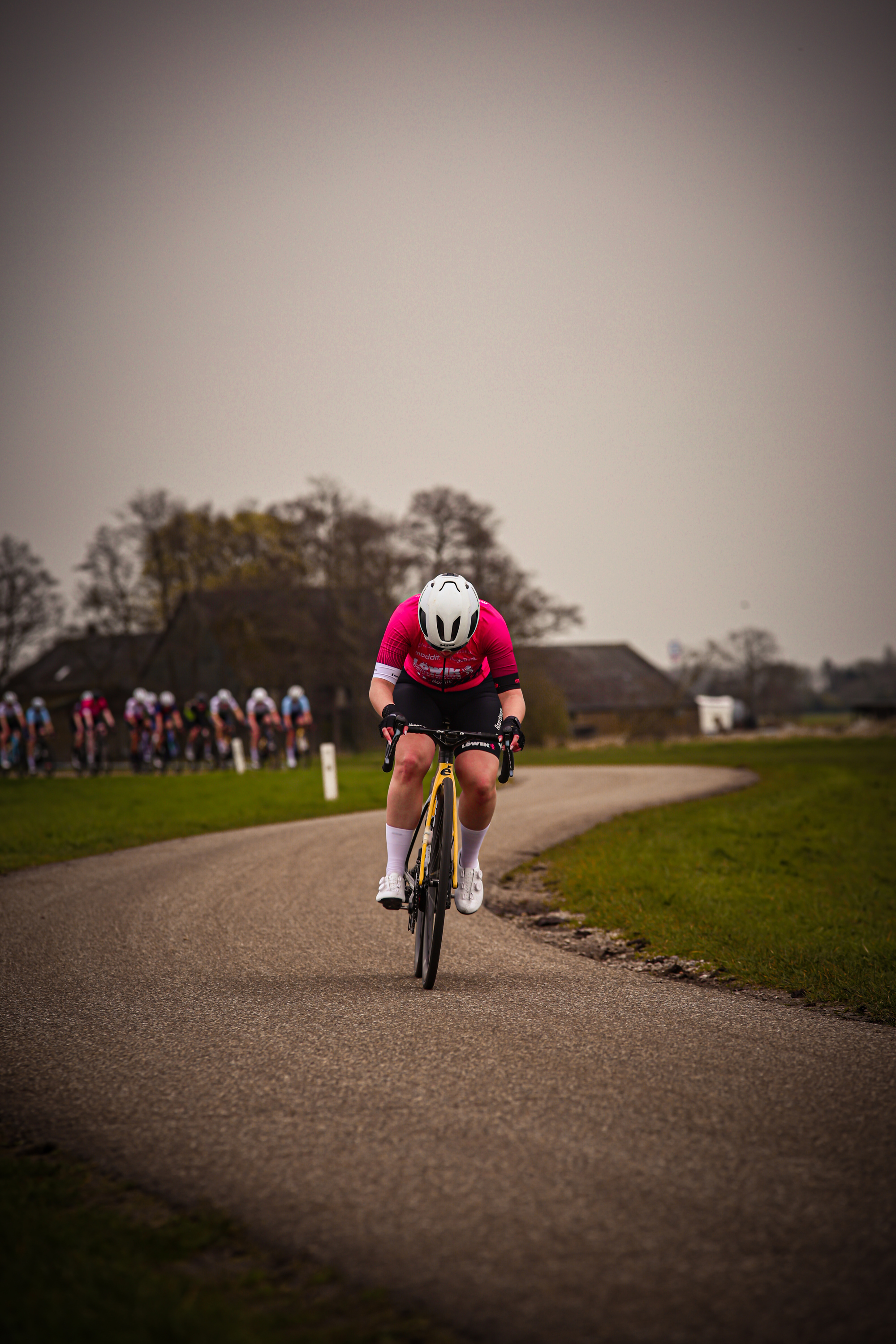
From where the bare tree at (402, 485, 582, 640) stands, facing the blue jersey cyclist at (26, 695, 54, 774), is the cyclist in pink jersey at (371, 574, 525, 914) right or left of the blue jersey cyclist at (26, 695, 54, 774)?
left

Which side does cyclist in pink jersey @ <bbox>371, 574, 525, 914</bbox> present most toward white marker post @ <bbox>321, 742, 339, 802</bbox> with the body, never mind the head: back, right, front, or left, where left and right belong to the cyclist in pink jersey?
back

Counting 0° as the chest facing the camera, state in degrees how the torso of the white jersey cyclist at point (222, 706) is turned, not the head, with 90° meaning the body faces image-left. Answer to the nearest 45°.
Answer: approximately 315°

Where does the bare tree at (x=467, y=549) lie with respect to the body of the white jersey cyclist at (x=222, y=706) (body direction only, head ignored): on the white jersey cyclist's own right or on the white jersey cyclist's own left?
on the white jersey cyclist's own left

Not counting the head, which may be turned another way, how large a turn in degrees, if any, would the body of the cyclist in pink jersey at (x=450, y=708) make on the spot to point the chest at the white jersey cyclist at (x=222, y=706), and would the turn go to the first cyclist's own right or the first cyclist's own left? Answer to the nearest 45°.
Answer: approximately 180°

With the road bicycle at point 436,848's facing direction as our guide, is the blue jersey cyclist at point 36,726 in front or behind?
behind

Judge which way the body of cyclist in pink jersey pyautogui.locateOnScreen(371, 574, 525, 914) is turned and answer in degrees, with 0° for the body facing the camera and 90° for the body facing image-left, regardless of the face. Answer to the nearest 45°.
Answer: approximately 0°

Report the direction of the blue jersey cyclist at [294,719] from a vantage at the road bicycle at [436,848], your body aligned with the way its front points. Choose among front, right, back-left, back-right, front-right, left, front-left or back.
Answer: back

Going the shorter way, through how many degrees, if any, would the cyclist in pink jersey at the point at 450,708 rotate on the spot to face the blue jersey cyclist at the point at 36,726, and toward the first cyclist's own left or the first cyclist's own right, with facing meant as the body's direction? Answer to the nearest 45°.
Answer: approximately 135° to the first cyclist's own right

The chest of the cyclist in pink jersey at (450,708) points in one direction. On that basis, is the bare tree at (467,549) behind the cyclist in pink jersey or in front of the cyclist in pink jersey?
behind

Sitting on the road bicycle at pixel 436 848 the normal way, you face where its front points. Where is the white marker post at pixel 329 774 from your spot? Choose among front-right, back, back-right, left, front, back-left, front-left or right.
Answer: back
